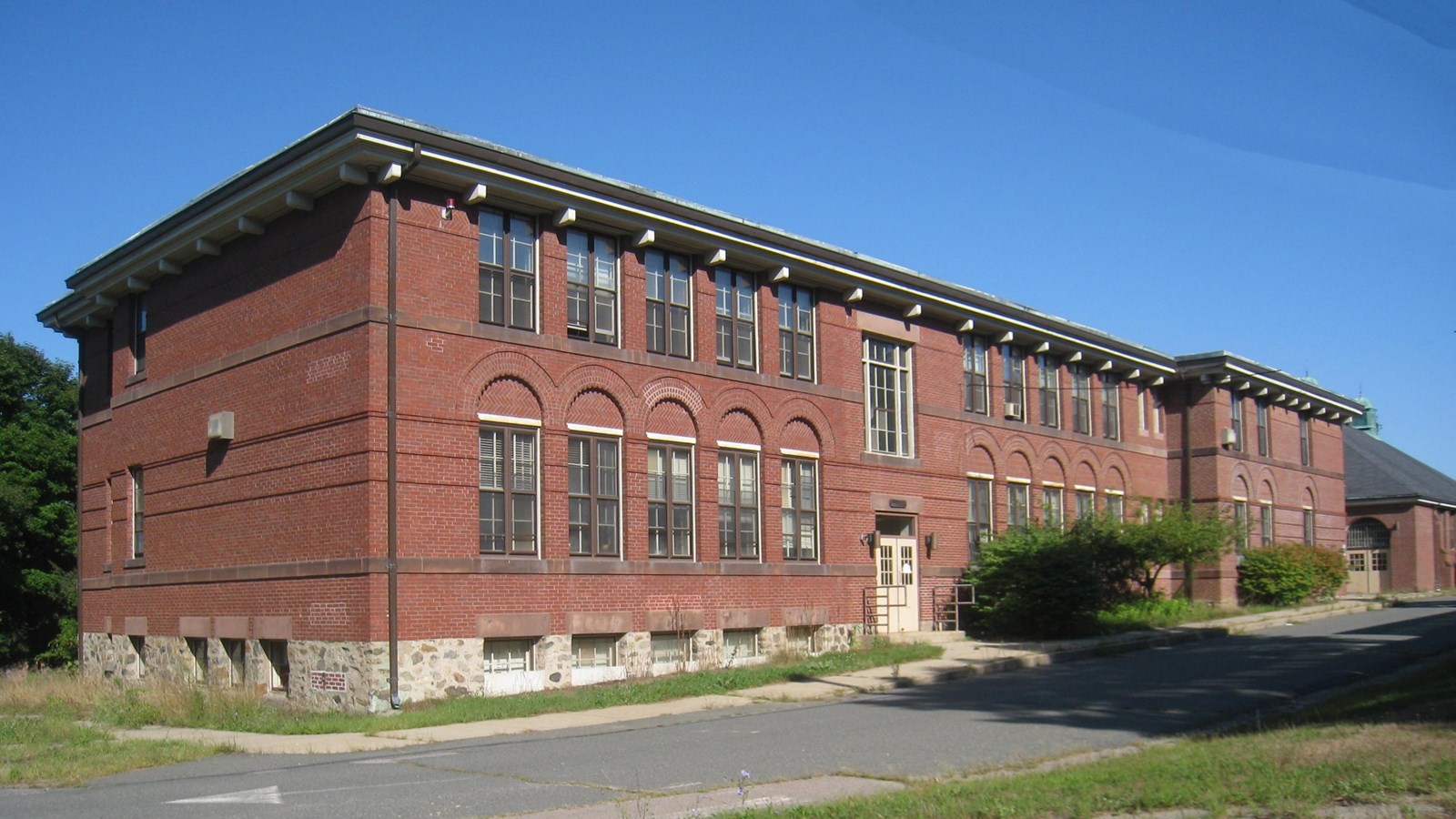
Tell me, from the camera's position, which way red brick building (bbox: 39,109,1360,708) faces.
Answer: facing the viewer and to the right of the viewer

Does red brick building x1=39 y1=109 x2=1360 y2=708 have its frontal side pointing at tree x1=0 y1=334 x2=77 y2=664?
no

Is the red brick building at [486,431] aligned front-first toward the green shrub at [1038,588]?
no

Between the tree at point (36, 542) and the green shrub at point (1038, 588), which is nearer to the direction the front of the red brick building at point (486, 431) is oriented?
the green shrub

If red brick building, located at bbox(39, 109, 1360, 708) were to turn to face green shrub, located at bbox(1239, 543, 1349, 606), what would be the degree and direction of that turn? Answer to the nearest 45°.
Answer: approximately 90° to its left
